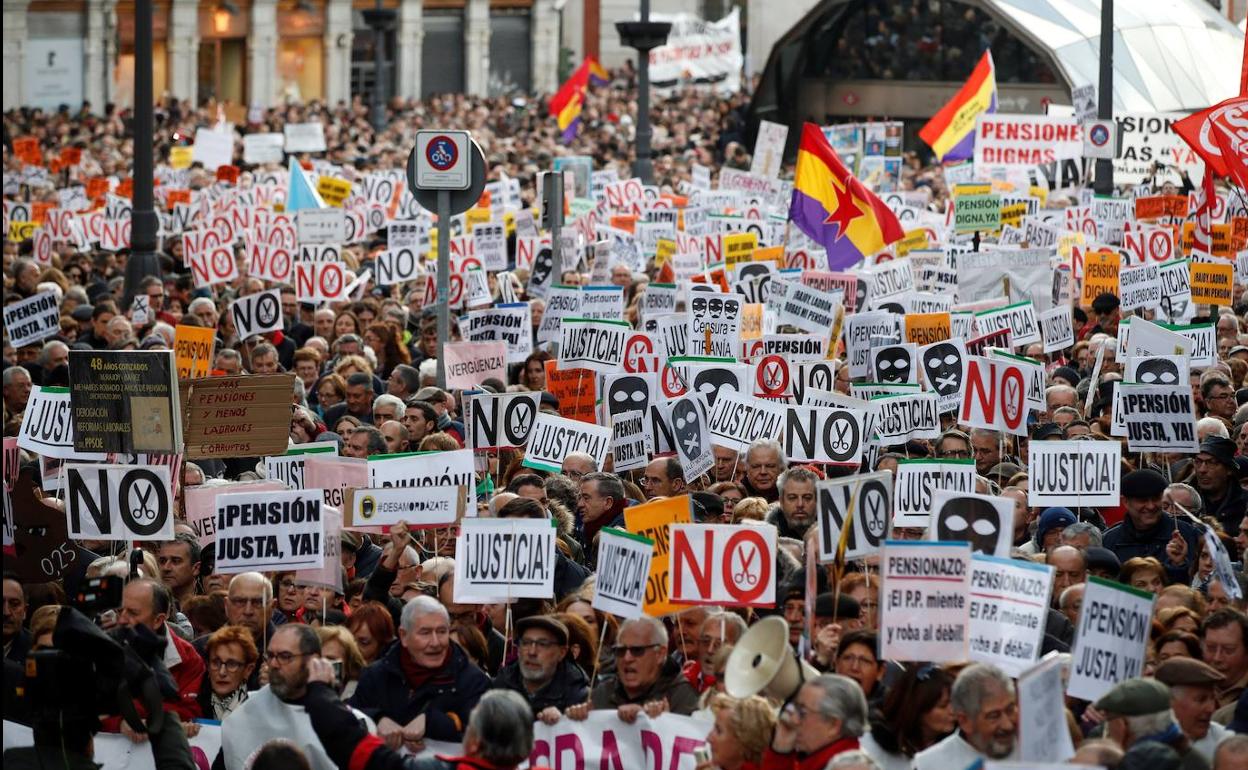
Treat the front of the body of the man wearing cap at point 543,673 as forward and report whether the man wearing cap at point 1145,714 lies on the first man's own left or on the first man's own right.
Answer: on the first man's own left

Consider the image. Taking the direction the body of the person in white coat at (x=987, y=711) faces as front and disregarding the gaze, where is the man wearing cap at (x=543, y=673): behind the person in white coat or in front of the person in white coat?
behind

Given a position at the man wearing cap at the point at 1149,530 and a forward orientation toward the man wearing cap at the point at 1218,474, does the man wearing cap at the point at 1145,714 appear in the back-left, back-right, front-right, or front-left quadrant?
back-right

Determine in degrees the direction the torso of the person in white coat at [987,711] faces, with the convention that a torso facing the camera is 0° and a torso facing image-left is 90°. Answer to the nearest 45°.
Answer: approximately 315°

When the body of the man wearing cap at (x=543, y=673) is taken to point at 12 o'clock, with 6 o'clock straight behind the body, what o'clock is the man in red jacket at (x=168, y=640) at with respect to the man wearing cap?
The man in red jacket is roughly at 2 o'clock from the man wearing cap.

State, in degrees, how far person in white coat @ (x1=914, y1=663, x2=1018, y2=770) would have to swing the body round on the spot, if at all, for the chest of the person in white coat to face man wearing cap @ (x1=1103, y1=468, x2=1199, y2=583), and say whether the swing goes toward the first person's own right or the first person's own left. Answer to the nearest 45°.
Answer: approximately 135° to the first person's own left
